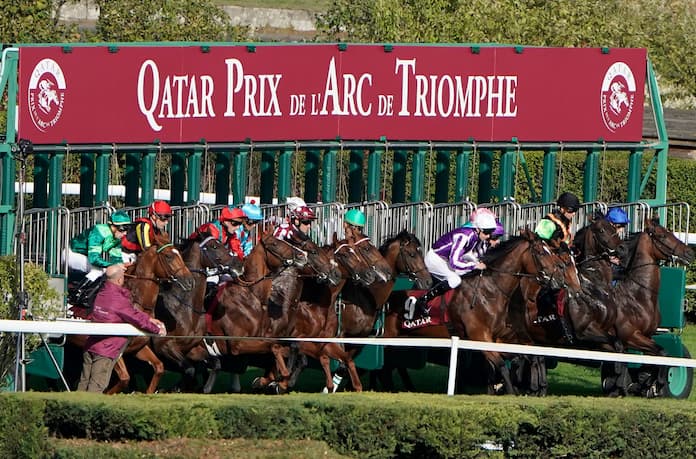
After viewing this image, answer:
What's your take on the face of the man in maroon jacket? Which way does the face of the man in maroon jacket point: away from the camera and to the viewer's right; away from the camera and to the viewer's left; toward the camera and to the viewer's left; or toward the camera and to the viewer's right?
away from the camera and to the viewer's right

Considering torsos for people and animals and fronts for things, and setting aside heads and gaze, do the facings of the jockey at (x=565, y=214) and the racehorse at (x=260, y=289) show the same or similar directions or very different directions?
same or similar directions

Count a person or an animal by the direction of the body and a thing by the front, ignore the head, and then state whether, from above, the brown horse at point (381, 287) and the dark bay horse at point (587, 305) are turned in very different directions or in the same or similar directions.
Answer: same or similar directions
